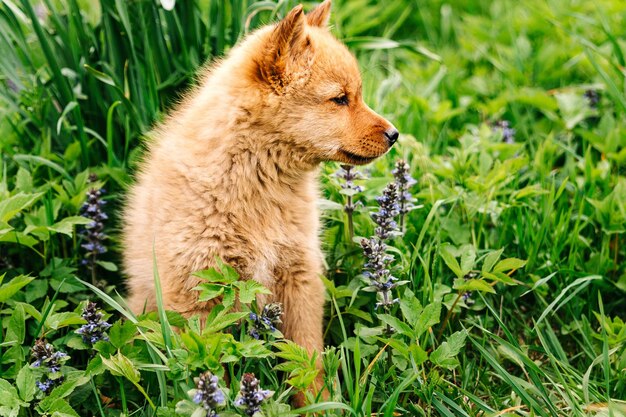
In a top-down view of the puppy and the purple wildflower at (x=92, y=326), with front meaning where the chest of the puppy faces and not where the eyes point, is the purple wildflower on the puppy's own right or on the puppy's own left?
on the puppy's own right

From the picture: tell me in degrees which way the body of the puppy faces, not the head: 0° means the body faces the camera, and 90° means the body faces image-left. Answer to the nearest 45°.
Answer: approximately 315°

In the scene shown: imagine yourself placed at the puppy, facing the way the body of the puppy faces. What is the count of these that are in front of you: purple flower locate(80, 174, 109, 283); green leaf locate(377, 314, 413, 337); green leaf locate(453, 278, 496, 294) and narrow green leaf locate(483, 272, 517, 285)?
3

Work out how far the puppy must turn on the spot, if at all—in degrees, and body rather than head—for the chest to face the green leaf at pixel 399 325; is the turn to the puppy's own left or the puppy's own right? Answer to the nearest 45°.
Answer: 0° — it already faces it

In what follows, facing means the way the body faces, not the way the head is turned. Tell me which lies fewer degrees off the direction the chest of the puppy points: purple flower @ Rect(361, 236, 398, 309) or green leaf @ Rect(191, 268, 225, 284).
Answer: the purple flower

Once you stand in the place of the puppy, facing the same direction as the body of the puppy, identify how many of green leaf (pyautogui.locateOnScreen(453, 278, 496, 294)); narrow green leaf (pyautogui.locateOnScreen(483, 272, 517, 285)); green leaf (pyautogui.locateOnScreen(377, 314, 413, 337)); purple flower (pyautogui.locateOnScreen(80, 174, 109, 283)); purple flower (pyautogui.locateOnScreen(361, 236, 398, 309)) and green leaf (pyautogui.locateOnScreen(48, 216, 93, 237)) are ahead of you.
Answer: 4

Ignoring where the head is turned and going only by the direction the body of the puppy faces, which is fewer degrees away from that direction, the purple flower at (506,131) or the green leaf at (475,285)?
the green leaf

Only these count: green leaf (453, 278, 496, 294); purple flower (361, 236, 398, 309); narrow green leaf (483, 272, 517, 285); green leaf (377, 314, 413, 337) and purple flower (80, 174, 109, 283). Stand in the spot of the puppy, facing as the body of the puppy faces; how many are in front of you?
4

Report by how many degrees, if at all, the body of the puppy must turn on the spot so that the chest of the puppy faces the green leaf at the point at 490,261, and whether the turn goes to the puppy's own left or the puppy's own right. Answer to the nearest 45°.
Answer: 0° — it already faces it
